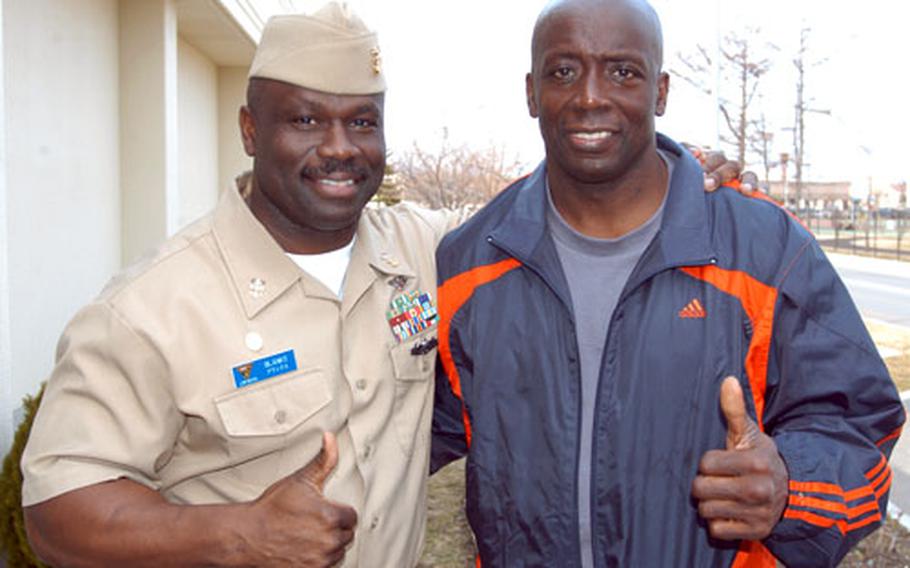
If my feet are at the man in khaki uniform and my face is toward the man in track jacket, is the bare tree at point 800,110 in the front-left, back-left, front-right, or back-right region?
front-left

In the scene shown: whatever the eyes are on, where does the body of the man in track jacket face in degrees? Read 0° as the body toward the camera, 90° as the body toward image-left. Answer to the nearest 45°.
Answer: approximately 0°

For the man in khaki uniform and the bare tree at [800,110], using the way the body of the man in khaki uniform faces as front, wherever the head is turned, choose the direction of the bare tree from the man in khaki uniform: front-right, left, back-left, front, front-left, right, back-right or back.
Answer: left

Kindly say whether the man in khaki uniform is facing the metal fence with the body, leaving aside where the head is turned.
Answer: no

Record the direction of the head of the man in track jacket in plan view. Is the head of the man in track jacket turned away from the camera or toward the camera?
toward the camera

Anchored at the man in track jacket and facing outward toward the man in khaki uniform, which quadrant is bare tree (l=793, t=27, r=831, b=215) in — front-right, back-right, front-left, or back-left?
back-right

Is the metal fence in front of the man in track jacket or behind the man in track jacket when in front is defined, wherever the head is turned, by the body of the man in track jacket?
behind

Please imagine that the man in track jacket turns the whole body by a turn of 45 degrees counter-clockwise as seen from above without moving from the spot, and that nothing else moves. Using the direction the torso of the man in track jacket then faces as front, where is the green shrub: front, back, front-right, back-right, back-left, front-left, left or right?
back-right

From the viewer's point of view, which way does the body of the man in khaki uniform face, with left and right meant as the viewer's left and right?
facing the viewer and to the right of the viewer

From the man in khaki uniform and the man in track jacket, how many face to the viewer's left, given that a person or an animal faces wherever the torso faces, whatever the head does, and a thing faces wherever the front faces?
0

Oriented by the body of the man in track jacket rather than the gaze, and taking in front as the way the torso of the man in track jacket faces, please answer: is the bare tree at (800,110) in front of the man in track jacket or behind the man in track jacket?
behind
